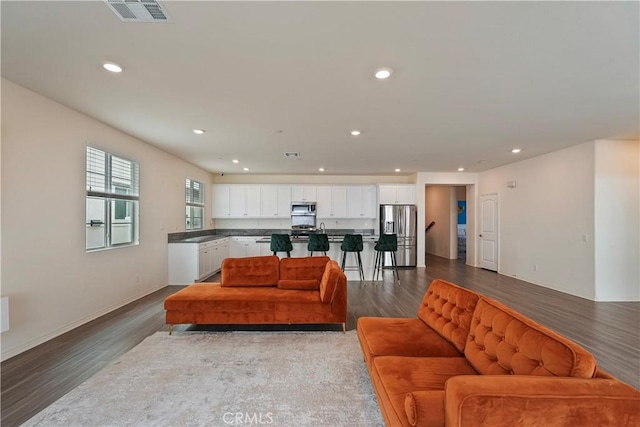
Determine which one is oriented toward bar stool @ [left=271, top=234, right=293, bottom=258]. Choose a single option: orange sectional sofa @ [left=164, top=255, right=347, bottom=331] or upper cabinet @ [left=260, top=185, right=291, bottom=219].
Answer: the upper cabinet

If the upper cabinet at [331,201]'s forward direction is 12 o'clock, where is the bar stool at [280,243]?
The bar stool is roughly at 1 o'clock from the upper cabinet.

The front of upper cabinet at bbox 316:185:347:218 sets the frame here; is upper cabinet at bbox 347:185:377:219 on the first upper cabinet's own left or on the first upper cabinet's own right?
on the first upper cabinet's own left

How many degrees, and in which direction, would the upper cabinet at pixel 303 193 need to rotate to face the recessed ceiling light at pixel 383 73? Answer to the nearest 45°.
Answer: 0° — it already faces it

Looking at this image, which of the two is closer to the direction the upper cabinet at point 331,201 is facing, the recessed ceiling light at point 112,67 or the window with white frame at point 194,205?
the recessed ceiling light

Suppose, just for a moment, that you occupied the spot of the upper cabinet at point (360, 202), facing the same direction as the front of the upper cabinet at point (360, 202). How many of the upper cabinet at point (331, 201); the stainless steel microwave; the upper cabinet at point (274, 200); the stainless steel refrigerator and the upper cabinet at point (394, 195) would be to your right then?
3

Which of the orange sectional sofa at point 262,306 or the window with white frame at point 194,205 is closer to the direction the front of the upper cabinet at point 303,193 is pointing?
the orange sectional sofa

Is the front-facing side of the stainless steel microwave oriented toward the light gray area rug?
yes

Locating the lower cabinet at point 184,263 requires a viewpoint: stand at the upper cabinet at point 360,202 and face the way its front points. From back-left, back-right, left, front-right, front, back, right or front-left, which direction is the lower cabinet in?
front-right

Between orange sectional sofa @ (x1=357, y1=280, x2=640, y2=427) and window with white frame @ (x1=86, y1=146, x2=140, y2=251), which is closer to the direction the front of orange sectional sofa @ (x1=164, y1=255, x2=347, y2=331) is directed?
the orange sectional sofa
